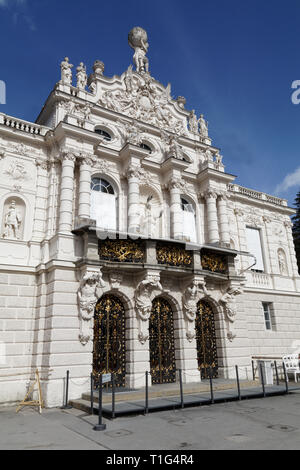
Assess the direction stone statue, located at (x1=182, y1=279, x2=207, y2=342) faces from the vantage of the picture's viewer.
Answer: facing the viewer and to the right of the viewer

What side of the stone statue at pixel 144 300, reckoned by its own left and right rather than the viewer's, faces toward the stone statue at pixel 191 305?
left

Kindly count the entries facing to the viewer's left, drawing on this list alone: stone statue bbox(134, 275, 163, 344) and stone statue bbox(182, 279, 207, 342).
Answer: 0

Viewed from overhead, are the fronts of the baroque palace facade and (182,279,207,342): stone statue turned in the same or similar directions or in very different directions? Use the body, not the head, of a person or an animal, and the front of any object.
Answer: same or similar directions

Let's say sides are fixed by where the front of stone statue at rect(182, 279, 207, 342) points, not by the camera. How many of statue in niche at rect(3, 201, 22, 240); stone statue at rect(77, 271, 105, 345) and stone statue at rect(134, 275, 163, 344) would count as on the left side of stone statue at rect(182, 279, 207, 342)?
0
